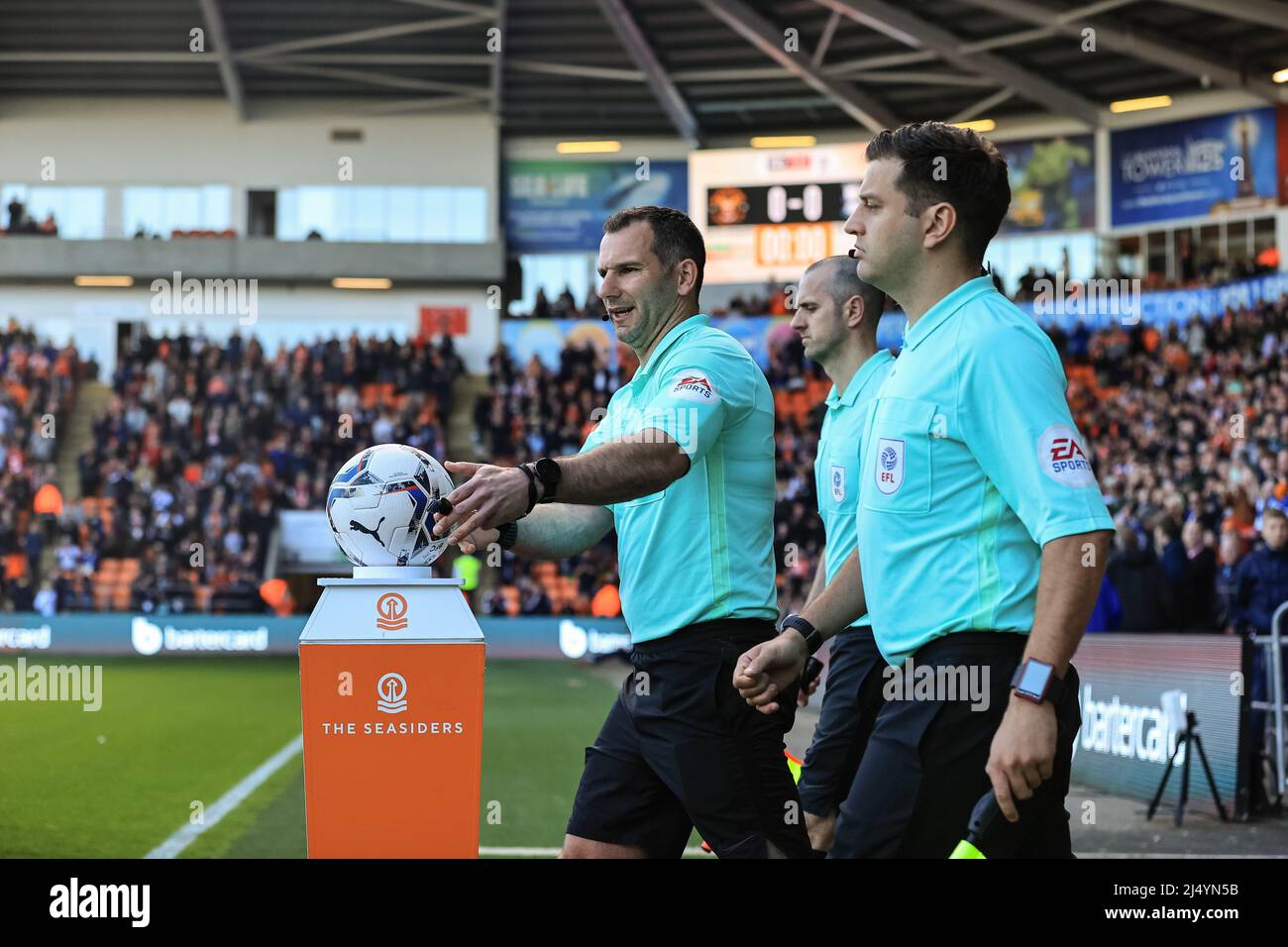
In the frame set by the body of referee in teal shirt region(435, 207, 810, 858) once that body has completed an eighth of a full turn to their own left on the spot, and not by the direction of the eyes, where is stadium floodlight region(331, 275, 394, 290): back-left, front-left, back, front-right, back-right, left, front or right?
back-right

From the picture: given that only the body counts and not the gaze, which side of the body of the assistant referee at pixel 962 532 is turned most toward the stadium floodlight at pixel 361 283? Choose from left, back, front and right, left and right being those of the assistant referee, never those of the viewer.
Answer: right

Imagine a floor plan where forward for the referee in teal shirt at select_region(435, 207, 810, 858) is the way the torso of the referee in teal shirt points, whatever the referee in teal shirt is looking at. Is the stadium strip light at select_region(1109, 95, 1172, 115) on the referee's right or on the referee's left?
on the referee's right

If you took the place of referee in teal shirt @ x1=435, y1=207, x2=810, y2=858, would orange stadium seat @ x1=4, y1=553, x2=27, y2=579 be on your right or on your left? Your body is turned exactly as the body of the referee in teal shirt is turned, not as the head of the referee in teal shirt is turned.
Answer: on your right

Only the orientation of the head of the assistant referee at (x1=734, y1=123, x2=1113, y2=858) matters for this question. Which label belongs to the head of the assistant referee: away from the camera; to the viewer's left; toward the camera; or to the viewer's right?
to the viewer's left

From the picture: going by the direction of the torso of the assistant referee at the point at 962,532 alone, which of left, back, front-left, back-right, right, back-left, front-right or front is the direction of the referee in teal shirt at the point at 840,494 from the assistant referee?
right

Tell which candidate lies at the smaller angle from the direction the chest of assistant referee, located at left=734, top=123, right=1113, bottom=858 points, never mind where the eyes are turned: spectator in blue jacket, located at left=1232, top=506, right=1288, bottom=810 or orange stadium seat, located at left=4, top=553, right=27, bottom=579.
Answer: the orange stadium seat

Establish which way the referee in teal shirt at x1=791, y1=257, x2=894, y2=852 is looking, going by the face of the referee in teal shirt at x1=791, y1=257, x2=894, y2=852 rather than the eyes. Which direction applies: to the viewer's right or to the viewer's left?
to the viewer's left

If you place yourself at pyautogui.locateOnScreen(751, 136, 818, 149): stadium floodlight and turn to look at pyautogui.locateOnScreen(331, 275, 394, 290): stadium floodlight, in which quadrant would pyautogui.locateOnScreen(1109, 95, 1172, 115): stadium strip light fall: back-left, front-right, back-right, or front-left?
back-left

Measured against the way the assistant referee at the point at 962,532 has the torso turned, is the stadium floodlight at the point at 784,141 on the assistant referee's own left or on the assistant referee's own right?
on the assistant referee's own right

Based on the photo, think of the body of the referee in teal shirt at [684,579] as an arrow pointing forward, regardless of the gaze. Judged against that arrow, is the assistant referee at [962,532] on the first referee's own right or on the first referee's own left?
on the first referee's own left

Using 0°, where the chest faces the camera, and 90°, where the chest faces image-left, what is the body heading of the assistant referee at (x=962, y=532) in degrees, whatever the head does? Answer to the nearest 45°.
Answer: approximately 90°

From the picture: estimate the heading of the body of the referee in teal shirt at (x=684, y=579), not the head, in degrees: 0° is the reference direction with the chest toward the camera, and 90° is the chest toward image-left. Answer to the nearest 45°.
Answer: approximately 90°
